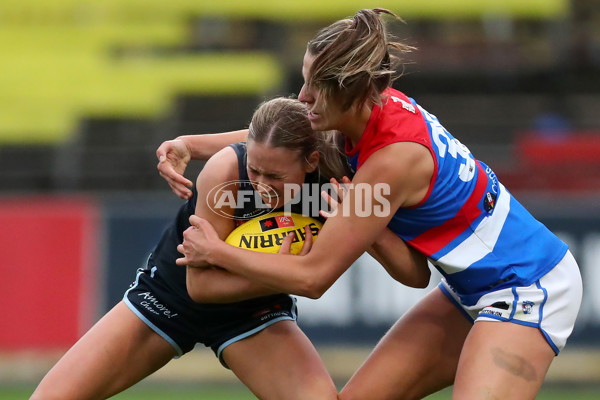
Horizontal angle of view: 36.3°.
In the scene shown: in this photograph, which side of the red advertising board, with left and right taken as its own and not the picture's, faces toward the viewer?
front
